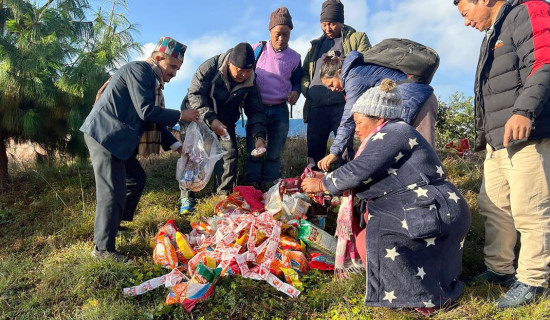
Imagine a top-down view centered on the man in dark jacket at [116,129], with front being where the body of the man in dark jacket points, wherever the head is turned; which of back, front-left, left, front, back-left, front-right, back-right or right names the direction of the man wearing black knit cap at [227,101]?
front-left

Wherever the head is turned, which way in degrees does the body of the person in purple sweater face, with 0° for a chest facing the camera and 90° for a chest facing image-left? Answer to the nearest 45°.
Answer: approximately 0°

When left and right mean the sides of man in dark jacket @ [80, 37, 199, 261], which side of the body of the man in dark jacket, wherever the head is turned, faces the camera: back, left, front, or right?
right

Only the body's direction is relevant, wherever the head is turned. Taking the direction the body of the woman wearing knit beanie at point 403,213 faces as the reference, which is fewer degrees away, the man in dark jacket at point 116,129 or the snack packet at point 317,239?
the man in dark jacket

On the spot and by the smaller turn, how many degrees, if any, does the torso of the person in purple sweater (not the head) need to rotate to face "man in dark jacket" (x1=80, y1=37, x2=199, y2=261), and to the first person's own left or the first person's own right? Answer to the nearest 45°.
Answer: approximately 45° to the first person's own right

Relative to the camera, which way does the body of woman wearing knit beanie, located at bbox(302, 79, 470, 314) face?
to the viewer's left

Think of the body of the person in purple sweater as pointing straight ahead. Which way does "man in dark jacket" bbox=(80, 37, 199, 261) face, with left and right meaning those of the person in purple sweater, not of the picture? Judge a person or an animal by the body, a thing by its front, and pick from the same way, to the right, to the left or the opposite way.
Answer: to the left

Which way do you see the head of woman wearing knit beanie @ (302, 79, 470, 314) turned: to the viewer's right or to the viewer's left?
to the viewer's left
